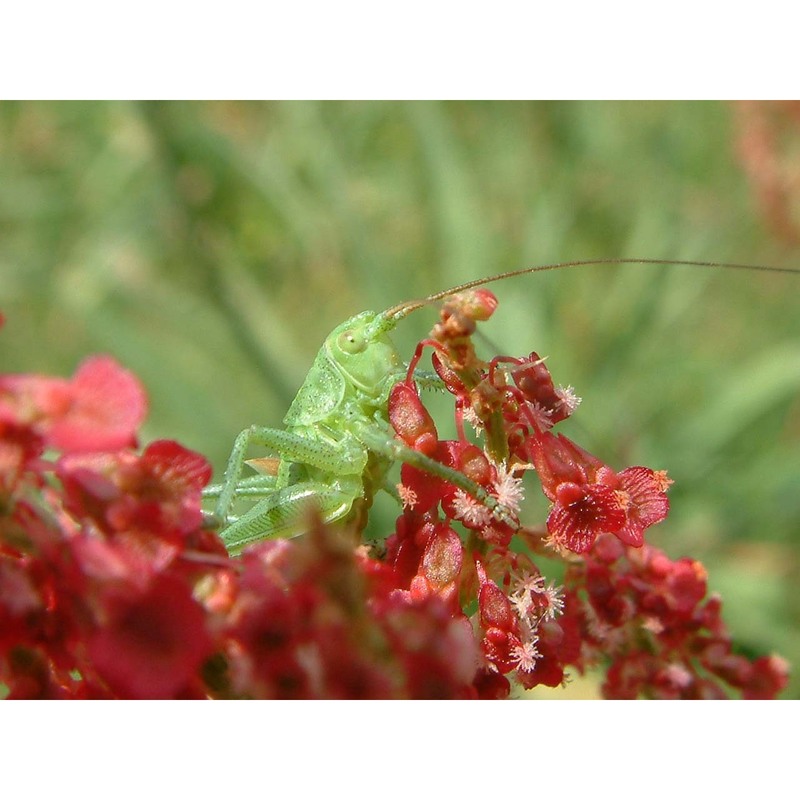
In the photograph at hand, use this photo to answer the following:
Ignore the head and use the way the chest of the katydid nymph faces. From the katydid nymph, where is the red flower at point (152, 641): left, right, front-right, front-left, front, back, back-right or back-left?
right

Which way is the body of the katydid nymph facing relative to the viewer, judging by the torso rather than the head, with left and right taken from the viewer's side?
facing to the right of the viewer
